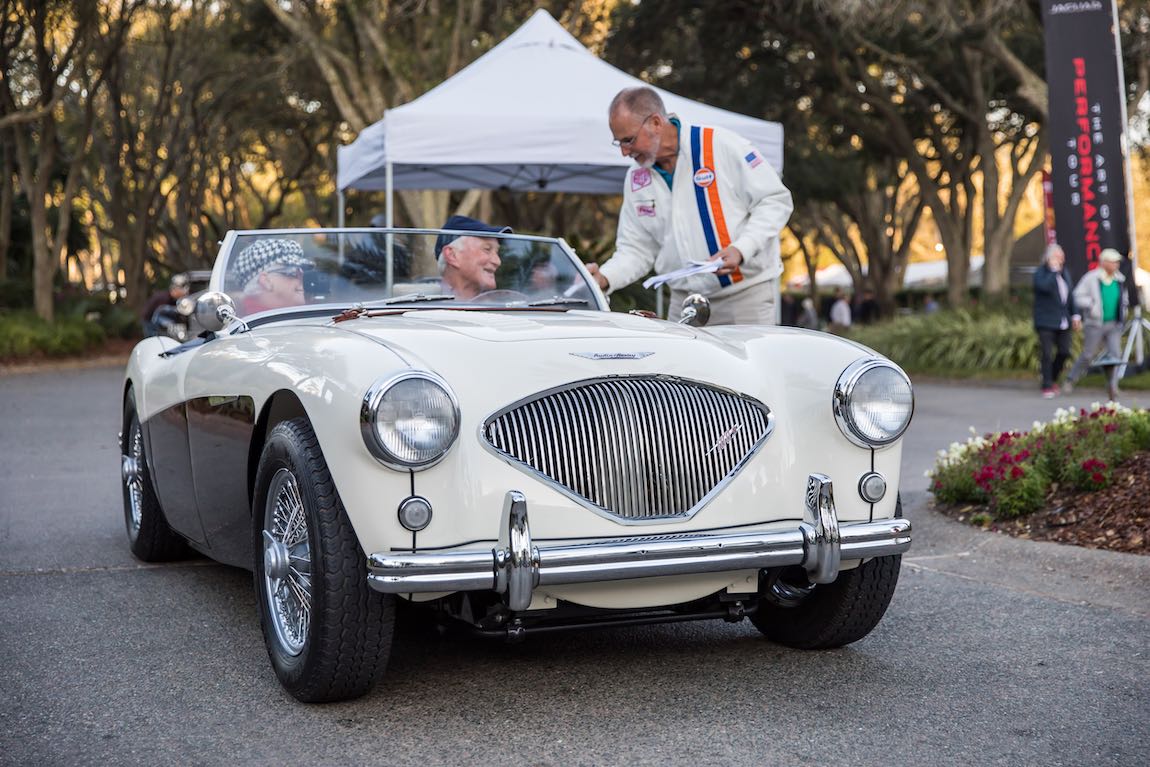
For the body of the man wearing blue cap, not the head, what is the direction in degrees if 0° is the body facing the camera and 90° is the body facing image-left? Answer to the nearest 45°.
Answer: approximately 315°

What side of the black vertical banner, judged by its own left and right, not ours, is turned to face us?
front

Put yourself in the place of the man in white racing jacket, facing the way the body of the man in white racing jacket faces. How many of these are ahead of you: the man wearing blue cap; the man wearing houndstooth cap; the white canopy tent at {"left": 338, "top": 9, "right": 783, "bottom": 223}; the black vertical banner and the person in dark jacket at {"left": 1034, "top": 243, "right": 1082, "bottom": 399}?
2

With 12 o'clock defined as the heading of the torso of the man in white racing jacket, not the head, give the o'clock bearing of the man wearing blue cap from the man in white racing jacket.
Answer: The man wearing blue cap is roughly at 2 o'clock from the man in white racing jacket.

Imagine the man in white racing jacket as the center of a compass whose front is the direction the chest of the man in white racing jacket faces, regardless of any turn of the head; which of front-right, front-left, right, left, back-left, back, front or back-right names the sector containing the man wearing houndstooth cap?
front

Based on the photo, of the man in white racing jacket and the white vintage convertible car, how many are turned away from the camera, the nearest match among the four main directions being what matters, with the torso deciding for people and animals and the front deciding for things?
0

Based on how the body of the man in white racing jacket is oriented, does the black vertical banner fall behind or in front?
behind

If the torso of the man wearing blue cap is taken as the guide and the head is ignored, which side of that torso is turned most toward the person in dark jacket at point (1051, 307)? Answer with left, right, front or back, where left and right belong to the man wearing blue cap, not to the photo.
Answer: left

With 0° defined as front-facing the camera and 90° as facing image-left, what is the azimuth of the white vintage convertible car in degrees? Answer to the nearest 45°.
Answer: approximately 315°

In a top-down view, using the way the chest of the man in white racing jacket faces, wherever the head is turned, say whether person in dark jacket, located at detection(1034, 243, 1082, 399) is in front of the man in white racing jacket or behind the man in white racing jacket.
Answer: behind

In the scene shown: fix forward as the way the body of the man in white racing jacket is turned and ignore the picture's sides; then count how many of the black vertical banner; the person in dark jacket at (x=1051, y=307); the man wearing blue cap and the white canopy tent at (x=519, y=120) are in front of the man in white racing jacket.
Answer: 1
